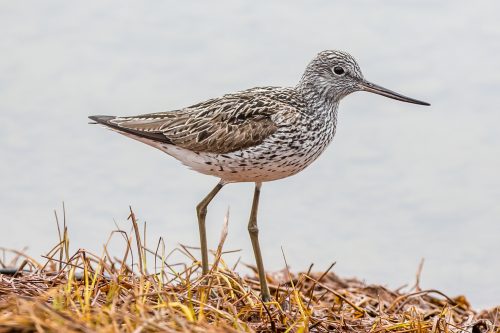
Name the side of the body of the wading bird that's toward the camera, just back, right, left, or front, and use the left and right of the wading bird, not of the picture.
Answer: right
